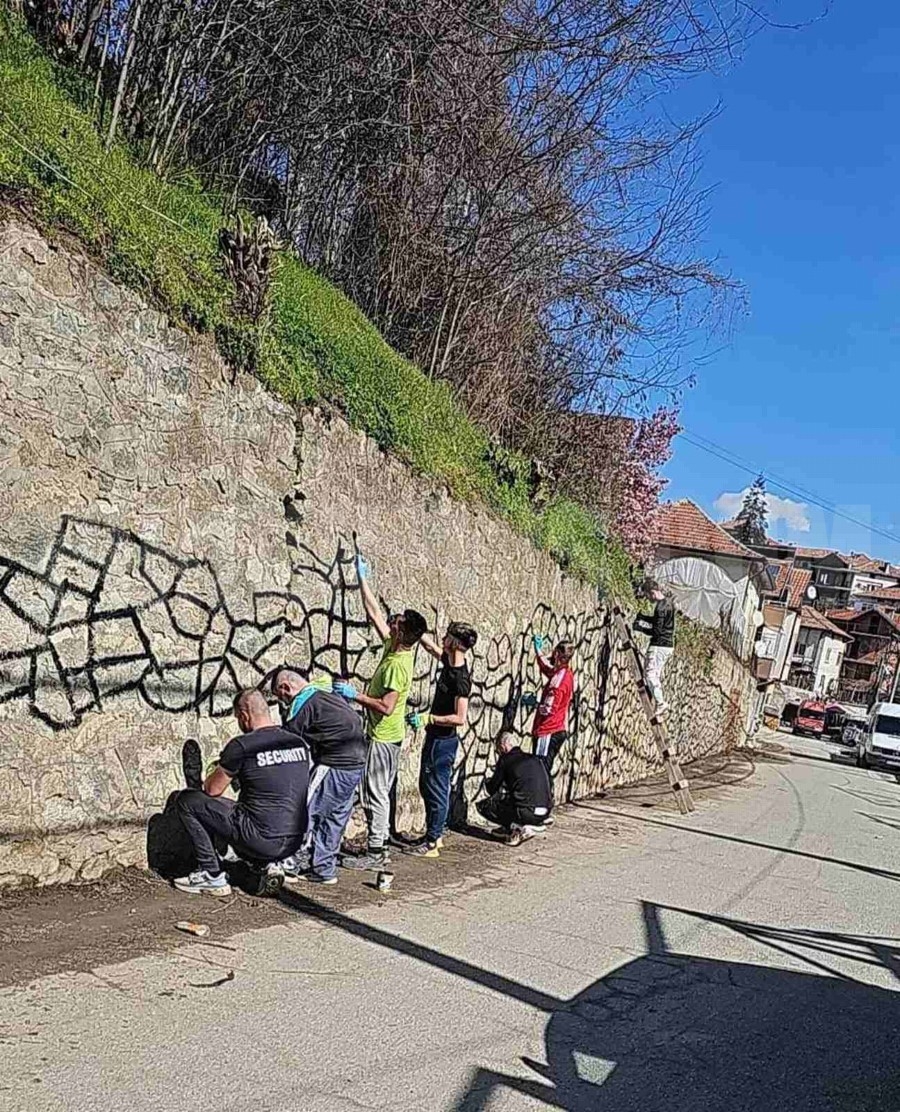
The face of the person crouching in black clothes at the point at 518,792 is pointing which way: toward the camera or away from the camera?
away from the camera

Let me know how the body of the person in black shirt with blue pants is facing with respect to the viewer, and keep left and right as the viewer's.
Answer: facing to the left of the viewer

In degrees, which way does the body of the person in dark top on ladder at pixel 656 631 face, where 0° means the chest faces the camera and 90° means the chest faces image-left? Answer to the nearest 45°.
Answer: approximately 90°

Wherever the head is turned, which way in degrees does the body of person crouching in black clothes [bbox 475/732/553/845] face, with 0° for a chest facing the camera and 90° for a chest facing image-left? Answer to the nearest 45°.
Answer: approximately 135°

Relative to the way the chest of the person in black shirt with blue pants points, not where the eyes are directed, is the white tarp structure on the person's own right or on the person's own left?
on the person's own right

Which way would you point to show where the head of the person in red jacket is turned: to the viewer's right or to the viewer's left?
to the viewer's left

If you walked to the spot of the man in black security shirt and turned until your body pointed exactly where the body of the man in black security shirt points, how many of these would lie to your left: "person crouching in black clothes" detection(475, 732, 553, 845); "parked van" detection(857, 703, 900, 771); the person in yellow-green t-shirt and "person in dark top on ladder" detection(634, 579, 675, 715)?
0

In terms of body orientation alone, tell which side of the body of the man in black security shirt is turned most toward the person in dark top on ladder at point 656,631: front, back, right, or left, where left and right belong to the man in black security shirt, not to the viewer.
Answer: right

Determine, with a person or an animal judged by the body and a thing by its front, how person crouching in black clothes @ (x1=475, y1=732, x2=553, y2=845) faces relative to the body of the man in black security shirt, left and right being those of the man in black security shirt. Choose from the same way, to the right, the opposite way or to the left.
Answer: the same way

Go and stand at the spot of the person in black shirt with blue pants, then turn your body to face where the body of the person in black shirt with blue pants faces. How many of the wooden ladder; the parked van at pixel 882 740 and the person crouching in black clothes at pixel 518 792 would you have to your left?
0

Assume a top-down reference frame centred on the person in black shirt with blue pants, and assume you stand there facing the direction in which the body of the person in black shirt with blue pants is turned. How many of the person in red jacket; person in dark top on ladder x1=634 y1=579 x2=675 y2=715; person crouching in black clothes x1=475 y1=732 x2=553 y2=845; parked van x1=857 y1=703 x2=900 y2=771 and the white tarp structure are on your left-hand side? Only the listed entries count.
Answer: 0

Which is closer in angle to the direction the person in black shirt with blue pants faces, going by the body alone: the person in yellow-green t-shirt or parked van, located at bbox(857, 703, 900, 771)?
the person in yellow-green t-shirt

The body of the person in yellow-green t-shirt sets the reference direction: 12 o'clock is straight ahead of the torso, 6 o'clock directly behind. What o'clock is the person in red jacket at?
The person in red jacket is roughly at 4 o'clock from the person in yellow-green t-shirt.

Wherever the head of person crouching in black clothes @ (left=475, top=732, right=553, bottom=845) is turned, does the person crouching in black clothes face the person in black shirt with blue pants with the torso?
no

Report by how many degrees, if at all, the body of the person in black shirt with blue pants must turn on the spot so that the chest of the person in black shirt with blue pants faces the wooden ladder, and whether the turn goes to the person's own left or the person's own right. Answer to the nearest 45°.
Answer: approximately 135° to the person's own right
